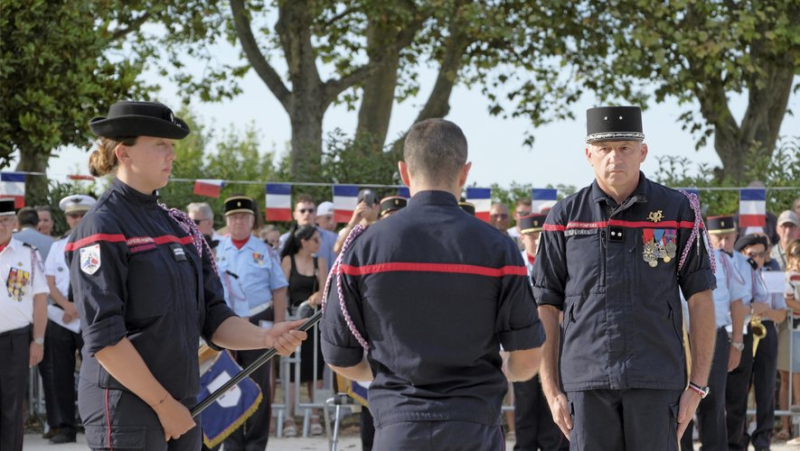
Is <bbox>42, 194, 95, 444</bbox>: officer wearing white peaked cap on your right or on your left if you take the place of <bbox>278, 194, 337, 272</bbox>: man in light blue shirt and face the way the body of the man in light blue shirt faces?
on your right

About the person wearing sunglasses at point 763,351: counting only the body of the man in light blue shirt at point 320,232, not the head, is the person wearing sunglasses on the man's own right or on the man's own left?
on the man's own left

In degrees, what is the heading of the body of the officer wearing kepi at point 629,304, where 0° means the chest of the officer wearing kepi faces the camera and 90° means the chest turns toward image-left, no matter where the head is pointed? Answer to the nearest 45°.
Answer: approximately 0°

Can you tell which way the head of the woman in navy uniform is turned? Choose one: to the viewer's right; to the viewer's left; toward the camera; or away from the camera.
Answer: to the viewer's right

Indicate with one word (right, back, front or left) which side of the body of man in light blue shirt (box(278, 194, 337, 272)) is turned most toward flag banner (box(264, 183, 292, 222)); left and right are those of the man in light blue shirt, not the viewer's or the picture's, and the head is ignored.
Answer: back

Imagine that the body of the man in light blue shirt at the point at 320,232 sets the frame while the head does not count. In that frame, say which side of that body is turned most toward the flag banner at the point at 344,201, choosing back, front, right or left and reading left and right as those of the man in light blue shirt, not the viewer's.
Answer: back

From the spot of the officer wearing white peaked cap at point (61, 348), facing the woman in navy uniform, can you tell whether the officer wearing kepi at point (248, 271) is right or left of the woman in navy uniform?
left

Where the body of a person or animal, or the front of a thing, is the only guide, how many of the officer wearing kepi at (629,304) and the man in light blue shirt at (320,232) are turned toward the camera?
2

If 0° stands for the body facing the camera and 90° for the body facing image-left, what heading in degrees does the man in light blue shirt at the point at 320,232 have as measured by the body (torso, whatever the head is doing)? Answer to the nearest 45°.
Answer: approximately 0°

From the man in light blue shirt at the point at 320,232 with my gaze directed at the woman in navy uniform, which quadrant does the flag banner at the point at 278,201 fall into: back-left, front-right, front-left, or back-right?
back-right

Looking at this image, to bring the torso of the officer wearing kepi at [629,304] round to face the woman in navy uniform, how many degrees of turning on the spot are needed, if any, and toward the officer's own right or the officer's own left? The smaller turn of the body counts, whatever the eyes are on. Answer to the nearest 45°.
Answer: approximately 45° to the officer's own right

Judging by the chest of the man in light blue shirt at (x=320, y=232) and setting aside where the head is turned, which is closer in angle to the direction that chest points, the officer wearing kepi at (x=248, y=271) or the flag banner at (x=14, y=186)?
the officer wearing kepi
